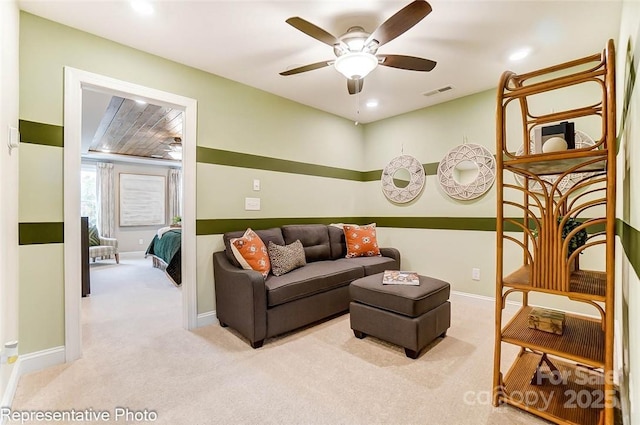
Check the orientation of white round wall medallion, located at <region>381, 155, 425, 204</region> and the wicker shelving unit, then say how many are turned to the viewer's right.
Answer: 0

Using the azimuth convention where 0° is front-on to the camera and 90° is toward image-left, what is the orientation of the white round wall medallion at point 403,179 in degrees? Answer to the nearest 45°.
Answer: approximately 45°

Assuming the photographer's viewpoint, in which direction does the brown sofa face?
facing the viewer and to the right of the viewer

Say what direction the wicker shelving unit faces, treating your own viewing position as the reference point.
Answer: facing the viewer and to the left of the viewer

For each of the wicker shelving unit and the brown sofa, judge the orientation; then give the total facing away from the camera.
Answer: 0

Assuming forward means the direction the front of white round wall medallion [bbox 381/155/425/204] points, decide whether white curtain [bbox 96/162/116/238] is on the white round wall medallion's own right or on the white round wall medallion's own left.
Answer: on the white round wall medallion's own right

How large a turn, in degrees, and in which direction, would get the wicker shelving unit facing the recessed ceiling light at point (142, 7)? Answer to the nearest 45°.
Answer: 0° — it already faces it

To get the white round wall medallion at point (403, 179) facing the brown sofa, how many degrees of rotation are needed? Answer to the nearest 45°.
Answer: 0° — it already faces it

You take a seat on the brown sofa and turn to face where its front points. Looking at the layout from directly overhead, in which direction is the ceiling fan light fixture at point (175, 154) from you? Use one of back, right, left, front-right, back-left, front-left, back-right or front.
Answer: back
